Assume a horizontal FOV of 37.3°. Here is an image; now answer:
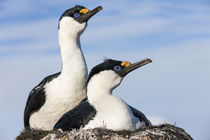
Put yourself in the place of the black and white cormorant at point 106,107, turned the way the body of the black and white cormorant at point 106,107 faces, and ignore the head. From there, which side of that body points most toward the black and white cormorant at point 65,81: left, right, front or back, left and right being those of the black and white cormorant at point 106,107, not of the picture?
back

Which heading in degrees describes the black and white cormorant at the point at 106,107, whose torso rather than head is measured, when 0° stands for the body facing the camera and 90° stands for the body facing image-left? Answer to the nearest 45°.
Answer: approximately 315°

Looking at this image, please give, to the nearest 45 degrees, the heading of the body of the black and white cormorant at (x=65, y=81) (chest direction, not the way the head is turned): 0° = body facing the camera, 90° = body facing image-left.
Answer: approximately 315°
